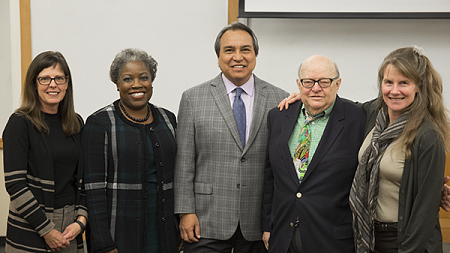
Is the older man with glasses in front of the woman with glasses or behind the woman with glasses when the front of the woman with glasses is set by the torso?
in front

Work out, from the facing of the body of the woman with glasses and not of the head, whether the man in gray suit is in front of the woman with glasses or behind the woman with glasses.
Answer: in front

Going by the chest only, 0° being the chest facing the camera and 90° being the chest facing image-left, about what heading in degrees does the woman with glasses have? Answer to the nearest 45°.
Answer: approximately 315°
